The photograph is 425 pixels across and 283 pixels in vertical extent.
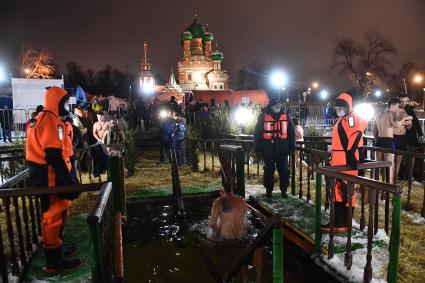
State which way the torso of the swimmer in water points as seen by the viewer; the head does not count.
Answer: away from the camera

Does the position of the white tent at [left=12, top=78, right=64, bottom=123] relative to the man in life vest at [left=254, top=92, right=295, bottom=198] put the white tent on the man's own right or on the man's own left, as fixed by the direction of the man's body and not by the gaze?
on the man's own right

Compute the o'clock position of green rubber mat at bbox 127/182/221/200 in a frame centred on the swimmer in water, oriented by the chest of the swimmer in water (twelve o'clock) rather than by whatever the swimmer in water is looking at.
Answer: The green rubber mat is roughly at 11 o'clock from the swimmer in water.

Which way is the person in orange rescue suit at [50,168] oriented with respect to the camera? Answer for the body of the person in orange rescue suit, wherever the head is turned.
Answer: to the viewer's right

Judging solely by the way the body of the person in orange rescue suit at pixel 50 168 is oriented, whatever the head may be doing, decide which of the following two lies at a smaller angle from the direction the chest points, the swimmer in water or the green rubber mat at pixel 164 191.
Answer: the swimmer in water

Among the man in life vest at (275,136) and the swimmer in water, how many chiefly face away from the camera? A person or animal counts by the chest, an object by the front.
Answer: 1

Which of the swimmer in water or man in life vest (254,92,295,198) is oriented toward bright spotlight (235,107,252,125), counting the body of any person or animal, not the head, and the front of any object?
the swimmer in water

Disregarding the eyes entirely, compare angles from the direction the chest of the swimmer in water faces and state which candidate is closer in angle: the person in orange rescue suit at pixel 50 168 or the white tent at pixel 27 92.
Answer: the white tent

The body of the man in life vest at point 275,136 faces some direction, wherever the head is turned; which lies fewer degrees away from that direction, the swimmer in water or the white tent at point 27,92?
the swimmer in water
